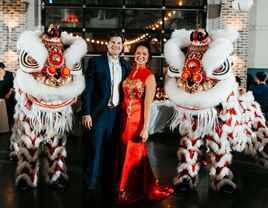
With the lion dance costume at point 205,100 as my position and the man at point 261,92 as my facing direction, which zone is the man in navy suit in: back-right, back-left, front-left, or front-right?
back-left

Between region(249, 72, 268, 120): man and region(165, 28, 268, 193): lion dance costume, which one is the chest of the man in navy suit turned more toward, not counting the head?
the lion dance costume

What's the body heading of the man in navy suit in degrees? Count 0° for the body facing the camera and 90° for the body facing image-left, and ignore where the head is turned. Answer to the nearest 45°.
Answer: approximately 315°

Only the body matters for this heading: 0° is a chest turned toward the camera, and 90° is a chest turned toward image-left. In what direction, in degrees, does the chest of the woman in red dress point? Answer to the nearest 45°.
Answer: approximately 45°

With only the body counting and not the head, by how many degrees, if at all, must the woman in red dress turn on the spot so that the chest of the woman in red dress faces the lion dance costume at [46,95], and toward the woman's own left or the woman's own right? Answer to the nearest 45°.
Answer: approximately 45° to the woman's own right

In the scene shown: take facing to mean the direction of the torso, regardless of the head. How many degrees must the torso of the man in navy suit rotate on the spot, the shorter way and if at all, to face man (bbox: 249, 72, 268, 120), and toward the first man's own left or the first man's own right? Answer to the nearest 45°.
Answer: approximately 90° to the first man's own left

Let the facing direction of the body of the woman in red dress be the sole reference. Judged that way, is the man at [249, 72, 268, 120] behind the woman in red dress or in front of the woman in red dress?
behind

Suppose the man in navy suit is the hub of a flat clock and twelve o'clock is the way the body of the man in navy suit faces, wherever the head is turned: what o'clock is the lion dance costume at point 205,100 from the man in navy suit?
The lion dance costume is roughly at 10 o'clock from the man in navy suit.

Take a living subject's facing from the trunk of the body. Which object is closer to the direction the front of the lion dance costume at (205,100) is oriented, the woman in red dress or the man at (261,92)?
the woman in red dress

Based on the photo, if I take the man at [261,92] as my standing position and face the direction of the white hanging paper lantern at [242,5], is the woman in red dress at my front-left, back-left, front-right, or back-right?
back-left
